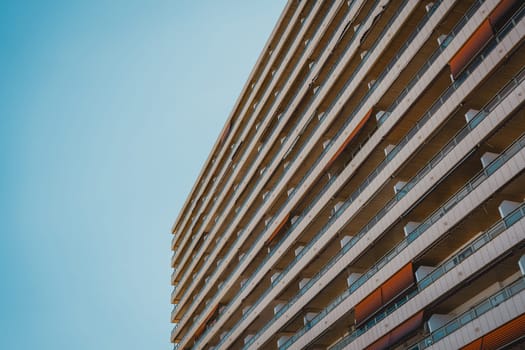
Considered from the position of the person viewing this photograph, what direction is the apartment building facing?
facing the viewer and to the left of the viewer
